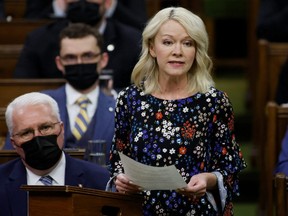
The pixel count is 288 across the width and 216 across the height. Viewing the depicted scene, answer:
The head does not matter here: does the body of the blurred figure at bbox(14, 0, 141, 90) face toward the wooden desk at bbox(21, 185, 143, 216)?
yes

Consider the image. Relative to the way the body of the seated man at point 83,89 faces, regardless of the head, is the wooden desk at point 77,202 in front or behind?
in front

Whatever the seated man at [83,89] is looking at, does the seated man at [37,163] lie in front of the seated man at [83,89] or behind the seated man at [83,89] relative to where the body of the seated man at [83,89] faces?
in front

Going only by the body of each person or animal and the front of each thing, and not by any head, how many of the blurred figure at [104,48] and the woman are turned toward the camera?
2

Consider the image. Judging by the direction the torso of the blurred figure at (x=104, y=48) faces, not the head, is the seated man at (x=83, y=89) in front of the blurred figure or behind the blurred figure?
in front

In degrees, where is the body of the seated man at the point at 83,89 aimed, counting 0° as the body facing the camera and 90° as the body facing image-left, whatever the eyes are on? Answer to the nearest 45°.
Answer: approximately 0°

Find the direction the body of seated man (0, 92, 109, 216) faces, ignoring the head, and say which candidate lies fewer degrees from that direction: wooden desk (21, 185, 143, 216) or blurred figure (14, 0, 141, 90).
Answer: the wooden desk

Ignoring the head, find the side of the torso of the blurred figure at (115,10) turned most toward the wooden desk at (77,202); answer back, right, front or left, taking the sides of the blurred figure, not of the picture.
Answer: front

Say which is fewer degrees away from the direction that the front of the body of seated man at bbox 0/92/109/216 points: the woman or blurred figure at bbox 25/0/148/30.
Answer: the woman

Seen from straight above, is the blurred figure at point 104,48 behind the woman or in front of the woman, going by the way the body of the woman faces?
behind

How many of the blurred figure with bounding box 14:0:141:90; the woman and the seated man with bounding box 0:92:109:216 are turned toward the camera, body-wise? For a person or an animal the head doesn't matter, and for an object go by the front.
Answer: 3
